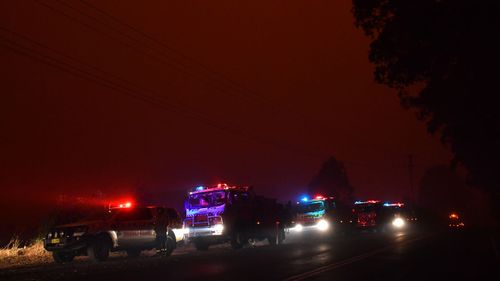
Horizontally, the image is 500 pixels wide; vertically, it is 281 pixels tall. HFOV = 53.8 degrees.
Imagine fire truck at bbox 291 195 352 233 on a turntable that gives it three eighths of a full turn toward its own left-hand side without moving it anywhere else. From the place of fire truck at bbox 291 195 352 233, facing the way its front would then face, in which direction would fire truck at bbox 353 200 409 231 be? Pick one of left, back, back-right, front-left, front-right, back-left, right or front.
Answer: front-left

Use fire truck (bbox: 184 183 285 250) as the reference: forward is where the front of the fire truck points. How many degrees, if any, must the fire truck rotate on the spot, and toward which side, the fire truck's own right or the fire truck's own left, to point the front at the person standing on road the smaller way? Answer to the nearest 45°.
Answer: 0° — it already faces them

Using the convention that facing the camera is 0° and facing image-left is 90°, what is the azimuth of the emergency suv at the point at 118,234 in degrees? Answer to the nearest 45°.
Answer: approximately 45°

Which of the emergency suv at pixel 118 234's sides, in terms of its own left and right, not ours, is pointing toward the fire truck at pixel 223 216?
back

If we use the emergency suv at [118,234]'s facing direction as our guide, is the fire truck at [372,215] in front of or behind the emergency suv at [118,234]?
behind

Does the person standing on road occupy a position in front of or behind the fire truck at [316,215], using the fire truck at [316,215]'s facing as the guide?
in front

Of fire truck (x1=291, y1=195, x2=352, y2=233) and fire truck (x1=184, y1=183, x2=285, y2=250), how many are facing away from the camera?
0

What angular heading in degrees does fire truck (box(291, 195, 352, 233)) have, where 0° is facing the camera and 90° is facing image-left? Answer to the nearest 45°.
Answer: approximately 45°

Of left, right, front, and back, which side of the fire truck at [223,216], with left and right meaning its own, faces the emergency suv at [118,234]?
front

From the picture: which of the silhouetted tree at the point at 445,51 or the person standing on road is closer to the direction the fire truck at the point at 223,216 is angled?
the person standing on road
